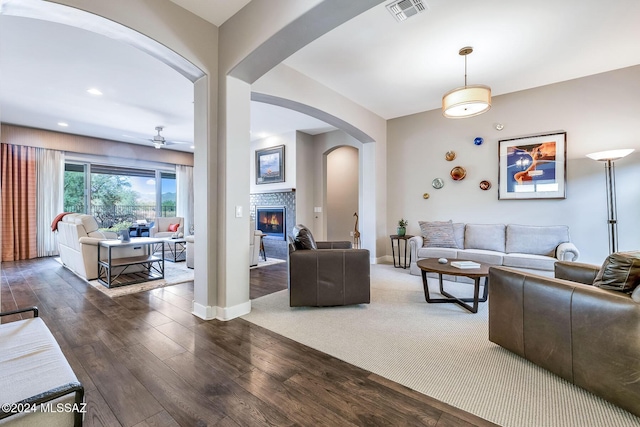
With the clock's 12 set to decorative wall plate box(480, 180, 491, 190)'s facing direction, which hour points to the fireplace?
The fireplace is roughly at 3 o'clock from the decorative wall plate.

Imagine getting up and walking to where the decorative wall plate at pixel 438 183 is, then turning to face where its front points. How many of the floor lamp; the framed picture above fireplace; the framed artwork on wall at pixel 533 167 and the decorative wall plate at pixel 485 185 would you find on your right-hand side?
1

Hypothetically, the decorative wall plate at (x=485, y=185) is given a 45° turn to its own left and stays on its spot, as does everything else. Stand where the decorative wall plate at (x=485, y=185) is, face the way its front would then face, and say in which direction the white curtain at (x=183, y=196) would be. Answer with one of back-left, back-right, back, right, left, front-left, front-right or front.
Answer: back-right

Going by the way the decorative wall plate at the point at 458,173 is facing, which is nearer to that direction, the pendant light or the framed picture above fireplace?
the pendant light

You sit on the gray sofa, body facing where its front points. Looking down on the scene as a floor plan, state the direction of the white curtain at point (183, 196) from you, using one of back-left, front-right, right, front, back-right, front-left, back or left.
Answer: right

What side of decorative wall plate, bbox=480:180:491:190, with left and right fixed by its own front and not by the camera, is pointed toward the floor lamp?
left

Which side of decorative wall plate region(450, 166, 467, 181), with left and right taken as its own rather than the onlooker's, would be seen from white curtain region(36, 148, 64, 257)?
right

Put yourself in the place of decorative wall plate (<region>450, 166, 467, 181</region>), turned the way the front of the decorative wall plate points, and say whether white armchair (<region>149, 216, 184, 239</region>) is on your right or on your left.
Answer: on your right

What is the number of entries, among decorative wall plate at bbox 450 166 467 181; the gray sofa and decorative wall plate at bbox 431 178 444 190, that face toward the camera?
3

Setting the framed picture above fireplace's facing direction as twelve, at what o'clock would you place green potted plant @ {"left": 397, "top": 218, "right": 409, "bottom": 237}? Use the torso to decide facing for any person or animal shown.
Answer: The green potted plant is roughly at 9 o'clock from the framed picture above fireplace.

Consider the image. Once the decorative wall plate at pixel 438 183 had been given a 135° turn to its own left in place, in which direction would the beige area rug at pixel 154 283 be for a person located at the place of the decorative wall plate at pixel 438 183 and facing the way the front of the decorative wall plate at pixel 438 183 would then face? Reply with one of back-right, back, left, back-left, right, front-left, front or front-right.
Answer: back

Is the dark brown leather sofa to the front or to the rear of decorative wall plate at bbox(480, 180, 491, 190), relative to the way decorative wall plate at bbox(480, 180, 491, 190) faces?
to the front

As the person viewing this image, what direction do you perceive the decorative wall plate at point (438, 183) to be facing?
facing the viewer

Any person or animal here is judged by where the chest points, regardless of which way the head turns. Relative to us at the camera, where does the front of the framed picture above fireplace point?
facing the viewer and to the left of the viewer

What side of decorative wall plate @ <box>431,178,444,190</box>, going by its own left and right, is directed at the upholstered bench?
front

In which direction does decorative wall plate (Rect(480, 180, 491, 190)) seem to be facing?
toward the camera
